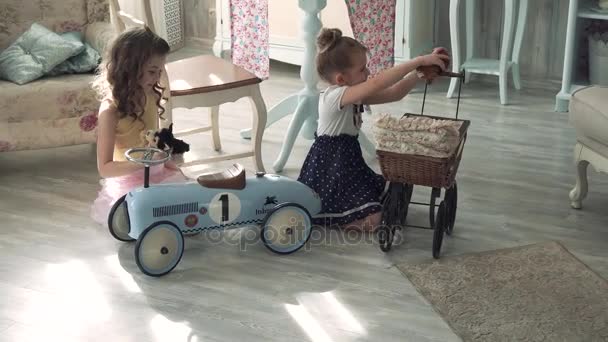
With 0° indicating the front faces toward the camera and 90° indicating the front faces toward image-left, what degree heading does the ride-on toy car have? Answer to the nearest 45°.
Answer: approximately 45°

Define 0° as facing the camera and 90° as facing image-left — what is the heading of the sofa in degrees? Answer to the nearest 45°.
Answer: approximately 0°

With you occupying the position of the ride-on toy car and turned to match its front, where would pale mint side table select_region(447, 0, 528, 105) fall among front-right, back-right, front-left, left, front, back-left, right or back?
back

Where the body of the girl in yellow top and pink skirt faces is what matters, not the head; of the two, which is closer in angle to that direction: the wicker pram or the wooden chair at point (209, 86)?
the wicker pram

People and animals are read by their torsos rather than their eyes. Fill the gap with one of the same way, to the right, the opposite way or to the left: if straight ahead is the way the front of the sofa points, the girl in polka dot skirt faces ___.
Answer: to the left

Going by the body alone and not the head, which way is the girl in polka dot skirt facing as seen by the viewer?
to the viewer's right

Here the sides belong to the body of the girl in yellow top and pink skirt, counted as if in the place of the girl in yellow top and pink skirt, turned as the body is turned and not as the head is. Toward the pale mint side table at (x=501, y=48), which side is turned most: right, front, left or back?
left
